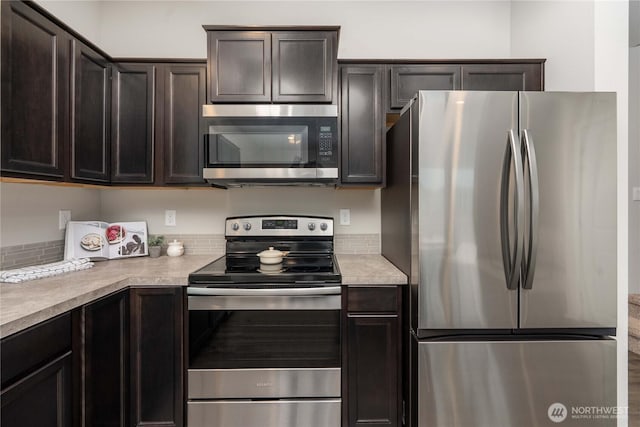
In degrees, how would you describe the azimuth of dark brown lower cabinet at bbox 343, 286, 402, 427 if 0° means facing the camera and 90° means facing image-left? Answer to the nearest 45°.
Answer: approximately 0°

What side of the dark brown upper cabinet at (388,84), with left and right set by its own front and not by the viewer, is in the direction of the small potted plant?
right

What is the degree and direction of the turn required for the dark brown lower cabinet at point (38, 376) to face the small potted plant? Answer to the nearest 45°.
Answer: approximately 90° to its left

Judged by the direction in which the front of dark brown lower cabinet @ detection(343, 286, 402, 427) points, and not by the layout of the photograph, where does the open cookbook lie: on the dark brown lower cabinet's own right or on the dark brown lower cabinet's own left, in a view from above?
on the dark brown lower cabinet's own right

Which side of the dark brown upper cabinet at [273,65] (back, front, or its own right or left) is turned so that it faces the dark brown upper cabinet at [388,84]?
left

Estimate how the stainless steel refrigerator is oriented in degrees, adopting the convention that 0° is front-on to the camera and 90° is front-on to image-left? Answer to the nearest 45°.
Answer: approximately 0°

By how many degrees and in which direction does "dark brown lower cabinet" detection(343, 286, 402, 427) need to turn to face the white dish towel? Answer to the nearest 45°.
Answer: approximately 90° to its right
